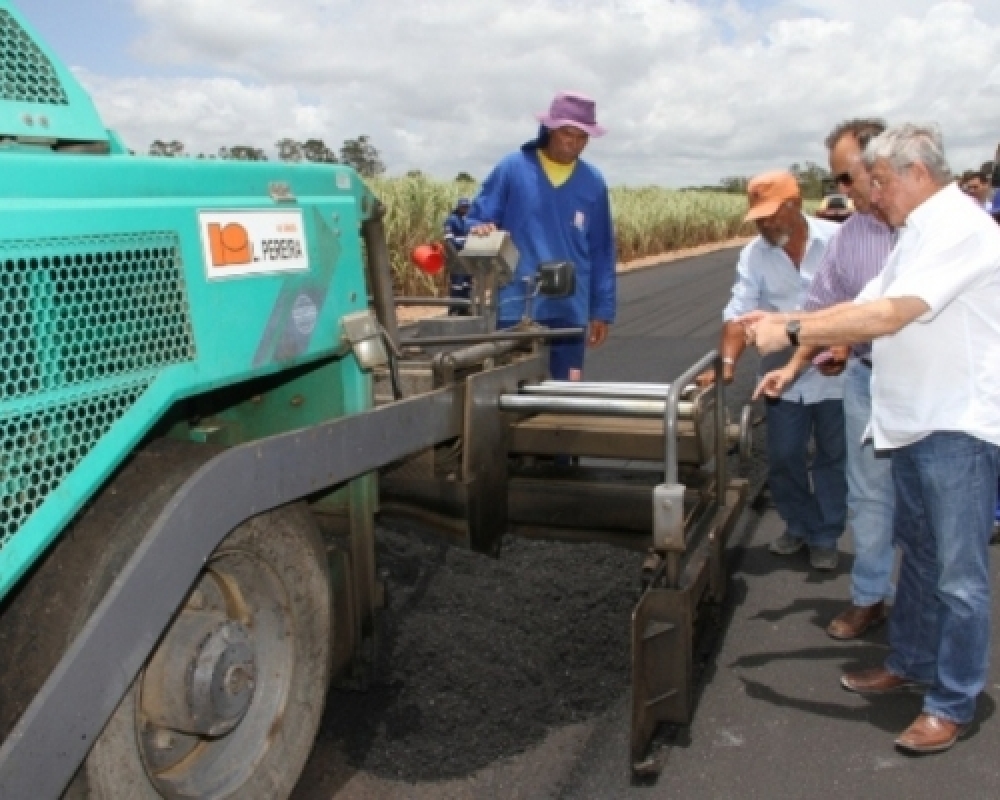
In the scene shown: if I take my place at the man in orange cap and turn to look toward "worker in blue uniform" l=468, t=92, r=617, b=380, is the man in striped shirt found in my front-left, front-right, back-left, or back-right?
back-left

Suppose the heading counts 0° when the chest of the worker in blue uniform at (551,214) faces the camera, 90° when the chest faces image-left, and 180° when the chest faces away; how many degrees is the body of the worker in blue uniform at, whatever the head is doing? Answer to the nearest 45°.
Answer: approximately 0°

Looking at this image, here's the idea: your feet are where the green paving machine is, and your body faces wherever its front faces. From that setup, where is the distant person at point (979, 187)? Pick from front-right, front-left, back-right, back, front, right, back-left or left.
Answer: back

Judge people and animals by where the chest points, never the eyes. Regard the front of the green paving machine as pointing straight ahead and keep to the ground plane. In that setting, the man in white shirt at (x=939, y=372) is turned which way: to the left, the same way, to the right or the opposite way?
to the right

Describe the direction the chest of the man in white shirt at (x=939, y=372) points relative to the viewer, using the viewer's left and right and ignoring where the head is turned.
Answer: facing to the left of the viewer

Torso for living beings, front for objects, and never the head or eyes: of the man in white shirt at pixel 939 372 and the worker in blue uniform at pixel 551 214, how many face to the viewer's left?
1
